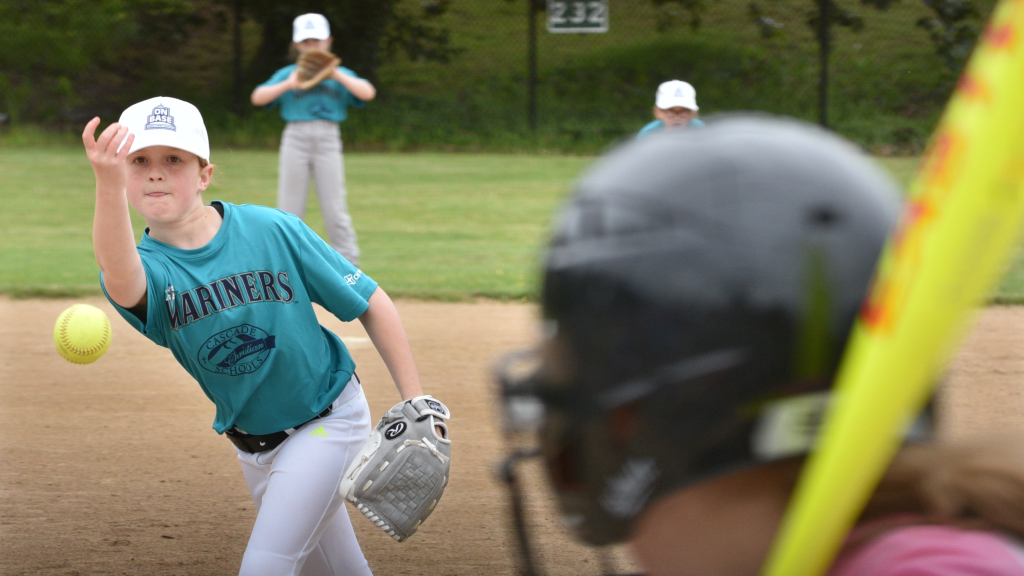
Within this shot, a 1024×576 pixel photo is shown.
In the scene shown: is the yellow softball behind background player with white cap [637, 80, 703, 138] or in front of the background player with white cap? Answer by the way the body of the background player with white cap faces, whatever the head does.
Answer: in front

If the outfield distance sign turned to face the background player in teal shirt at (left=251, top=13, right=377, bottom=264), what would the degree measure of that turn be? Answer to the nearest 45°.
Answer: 0° — it already faces them

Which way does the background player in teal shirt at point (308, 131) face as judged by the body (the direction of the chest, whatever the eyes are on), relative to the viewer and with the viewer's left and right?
facing the viewer

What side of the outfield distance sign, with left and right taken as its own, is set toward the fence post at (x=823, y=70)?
left

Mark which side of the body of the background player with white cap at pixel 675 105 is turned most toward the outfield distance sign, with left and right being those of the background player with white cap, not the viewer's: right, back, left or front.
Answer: back

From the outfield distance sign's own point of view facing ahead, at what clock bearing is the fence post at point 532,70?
The fence post is roughly at 2 o'clock from the outfield distance sign.

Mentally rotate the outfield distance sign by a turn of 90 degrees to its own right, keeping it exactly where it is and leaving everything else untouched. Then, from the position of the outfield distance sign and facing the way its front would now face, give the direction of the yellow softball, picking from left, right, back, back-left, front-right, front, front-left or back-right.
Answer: left

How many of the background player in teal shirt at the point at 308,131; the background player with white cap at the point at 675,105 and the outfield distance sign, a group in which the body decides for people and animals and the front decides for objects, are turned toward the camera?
3

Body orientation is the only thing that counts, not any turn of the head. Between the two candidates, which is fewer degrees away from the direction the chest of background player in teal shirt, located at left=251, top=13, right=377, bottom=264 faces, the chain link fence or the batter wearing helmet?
the batter wearing helmet

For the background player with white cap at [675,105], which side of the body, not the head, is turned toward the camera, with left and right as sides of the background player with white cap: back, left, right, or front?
front

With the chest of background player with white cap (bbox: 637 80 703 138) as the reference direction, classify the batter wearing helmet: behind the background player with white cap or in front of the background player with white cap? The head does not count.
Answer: in front
